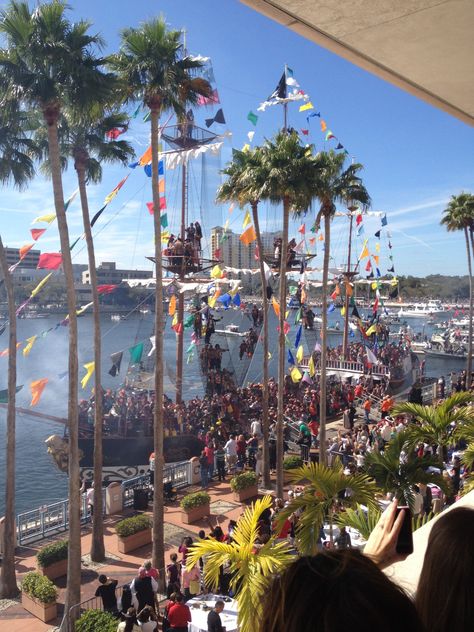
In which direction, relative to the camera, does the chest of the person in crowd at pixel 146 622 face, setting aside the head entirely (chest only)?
away from the camera

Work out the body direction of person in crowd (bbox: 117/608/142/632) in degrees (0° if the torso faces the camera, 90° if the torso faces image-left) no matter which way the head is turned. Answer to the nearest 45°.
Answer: approximately 180°

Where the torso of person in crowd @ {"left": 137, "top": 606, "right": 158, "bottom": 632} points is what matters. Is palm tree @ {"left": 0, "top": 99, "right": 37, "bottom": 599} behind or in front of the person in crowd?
in front

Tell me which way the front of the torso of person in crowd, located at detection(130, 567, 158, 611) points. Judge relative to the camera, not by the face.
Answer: away from the camera

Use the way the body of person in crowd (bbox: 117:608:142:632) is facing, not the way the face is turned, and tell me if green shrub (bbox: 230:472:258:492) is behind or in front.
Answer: in front

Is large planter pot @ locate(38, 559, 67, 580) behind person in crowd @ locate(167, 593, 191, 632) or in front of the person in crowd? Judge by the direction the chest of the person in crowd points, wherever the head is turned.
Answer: in front

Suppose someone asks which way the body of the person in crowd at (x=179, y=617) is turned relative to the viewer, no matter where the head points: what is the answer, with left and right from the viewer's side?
facing away from the viewer

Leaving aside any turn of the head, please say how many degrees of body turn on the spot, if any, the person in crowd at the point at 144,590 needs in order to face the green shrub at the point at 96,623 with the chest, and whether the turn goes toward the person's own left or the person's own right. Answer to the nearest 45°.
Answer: approximately 135° to the person's own left

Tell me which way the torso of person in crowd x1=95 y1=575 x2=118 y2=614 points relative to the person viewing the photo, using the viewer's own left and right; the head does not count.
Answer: facing away from the viewer

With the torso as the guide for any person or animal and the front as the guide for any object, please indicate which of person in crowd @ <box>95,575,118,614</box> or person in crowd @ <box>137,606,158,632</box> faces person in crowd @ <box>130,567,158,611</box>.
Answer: person in crowd @ <box>137,606,158,632</box>
